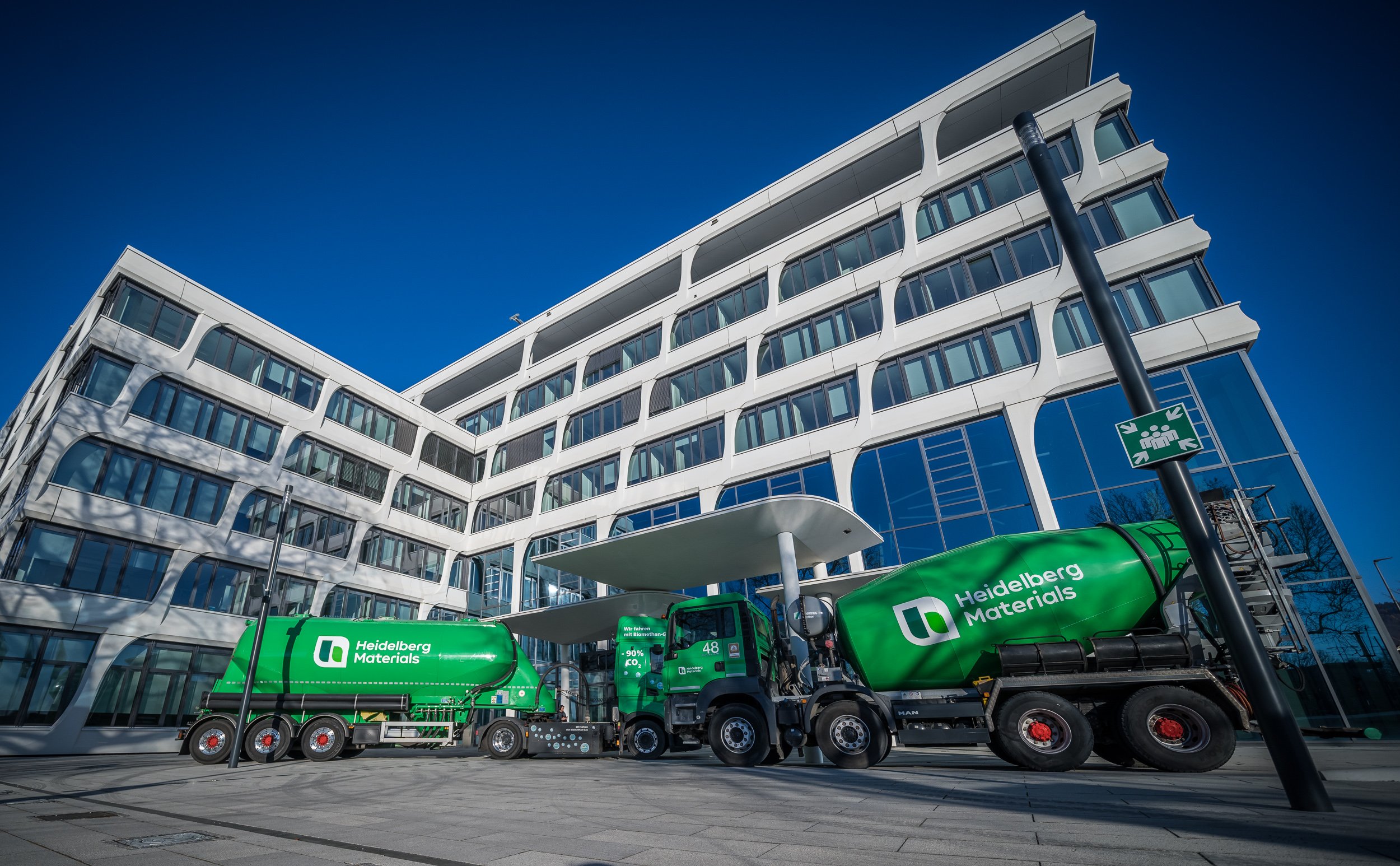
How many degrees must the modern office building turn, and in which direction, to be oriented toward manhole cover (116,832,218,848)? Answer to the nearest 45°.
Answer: approximately 45° to its left

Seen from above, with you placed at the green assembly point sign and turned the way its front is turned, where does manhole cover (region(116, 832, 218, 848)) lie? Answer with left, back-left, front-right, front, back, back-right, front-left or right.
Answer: front-right

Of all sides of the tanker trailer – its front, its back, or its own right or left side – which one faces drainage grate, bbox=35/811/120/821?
right

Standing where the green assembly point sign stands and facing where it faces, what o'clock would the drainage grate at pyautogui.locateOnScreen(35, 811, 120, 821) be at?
The drainage grate is roughly at 2 o'clock from the green assembly point sign.

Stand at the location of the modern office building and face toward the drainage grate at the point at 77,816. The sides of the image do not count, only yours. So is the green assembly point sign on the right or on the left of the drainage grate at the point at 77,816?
left

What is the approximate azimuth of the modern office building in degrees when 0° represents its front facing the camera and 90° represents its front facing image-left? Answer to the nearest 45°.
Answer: approximately 45°

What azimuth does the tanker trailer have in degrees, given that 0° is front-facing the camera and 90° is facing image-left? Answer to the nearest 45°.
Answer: approximately 270°

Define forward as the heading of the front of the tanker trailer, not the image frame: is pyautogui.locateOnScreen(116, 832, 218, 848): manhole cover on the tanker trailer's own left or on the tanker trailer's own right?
on the tanker trailer's own right
